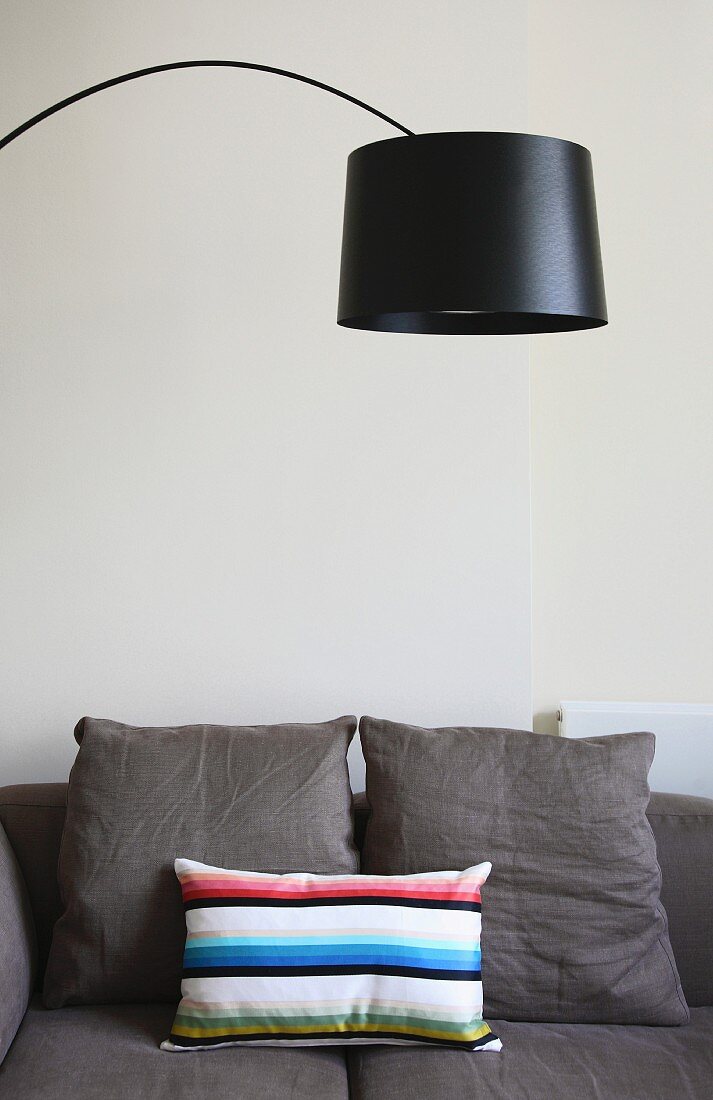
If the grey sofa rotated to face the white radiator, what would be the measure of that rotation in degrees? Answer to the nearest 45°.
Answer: approximately 135° to its left

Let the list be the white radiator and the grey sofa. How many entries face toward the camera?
2

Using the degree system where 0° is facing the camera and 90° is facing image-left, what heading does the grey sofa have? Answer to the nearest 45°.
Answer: approximately 0°
